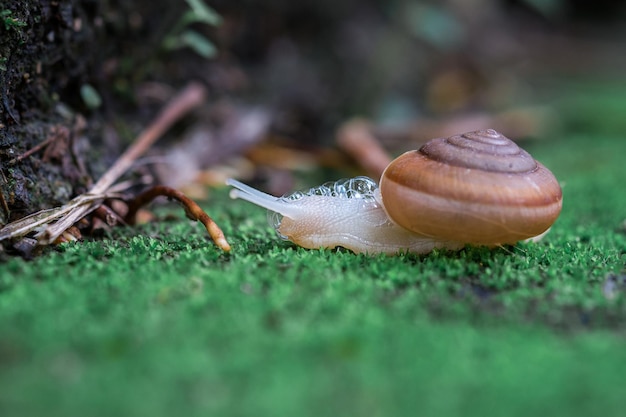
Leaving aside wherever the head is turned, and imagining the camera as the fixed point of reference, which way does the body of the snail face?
to the viewer's left

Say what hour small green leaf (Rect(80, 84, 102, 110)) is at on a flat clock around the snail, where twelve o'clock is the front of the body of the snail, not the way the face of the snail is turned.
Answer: The small green leaf is roughly at 1 o'clock from the snail.
